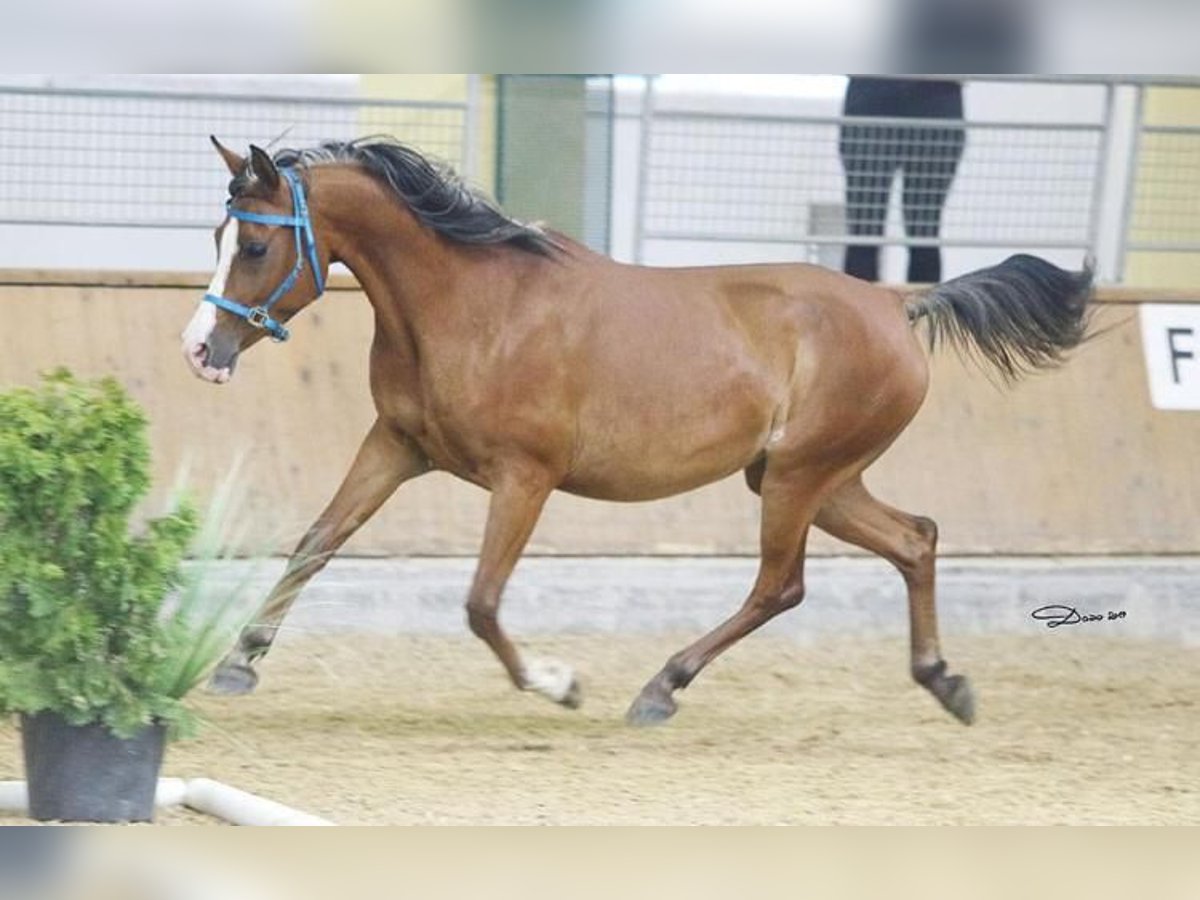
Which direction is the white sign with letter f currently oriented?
toward the camera

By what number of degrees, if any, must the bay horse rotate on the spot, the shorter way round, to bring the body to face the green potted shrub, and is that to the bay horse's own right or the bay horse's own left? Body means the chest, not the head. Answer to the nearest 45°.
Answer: approximately 45° to the bay horse's own left

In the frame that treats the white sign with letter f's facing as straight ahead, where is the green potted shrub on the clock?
The green potted shrub is roughly at 1 o'clock from the white sign with letter f.

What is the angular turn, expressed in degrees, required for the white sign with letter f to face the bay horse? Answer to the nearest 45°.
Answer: approximately 45° to its right

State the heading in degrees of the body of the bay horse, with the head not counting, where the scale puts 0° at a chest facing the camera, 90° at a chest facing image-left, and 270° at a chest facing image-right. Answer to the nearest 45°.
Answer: approximately 90°

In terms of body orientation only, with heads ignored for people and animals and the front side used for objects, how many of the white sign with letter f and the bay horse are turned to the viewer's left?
1

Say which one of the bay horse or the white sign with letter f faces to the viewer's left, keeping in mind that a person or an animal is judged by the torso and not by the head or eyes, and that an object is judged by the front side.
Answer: the bay horse

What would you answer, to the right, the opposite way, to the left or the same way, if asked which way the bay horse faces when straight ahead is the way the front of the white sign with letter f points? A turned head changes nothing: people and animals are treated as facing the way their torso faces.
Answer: to the right

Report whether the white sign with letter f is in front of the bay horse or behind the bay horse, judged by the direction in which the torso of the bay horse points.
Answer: behind
